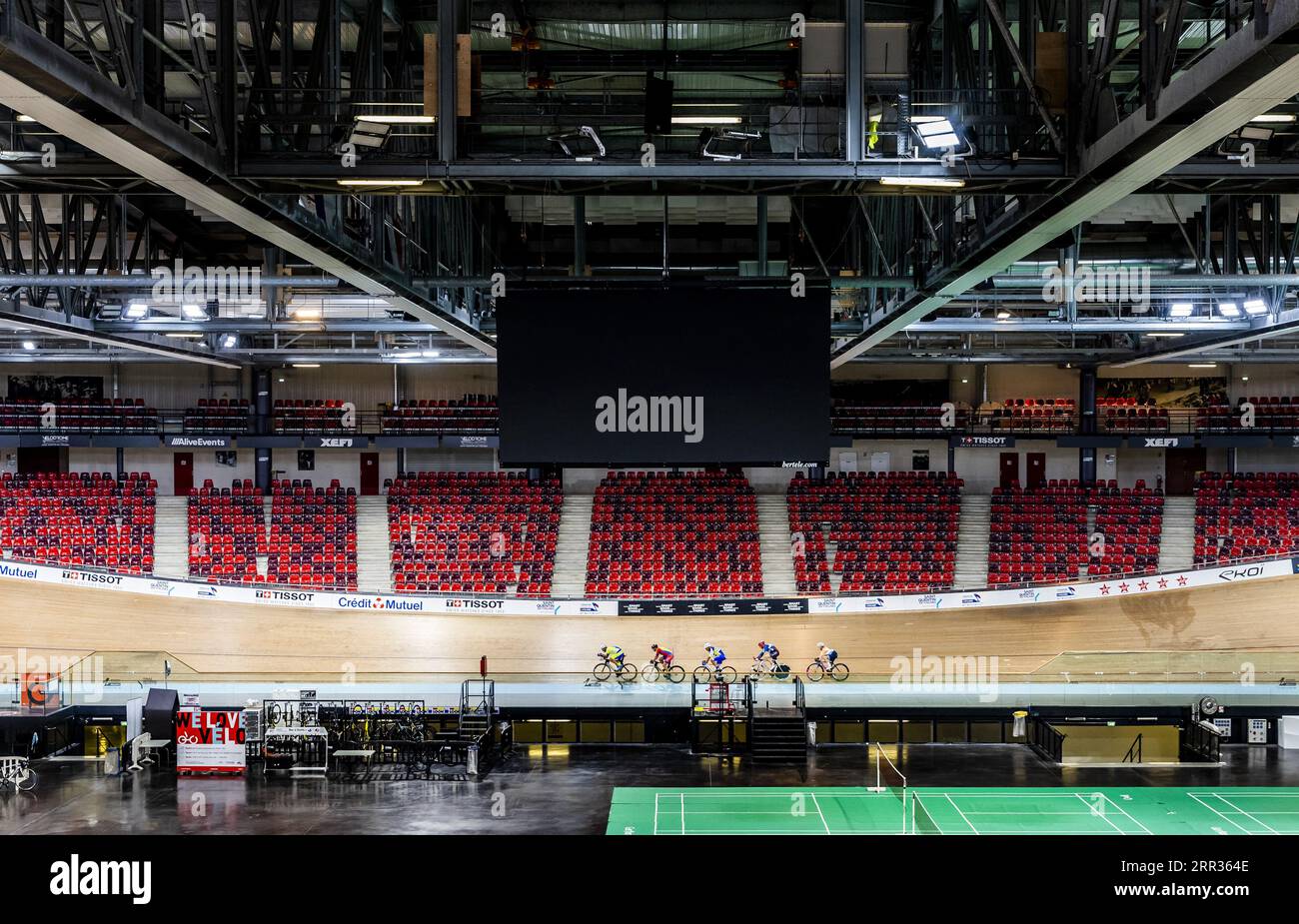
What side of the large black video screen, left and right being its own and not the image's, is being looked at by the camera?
front

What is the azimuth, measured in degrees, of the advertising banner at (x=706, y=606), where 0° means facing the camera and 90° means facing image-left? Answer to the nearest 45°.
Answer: approximately 0°

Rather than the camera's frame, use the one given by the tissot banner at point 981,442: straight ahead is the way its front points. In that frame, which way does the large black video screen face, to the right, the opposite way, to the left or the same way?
the same way

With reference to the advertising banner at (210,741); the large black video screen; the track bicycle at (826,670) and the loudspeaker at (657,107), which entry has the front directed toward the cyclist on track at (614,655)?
the track bicycle

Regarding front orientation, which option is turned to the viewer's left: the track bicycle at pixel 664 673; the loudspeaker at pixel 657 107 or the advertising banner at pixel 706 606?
the track bicycle

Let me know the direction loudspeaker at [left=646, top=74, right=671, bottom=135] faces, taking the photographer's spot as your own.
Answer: facing the viewer

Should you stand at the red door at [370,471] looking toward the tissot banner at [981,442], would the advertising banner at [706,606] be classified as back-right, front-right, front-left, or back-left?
front-right

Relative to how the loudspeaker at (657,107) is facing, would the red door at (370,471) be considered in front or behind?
behind

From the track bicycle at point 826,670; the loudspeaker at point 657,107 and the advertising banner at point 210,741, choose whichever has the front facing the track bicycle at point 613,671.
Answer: the track bicycle at point 826,670

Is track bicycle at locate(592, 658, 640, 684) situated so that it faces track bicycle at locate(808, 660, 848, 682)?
no

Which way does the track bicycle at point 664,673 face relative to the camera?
to the viewer's left

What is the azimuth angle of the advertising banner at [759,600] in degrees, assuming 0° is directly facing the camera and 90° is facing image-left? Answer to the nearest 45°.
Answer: approximately 0°
